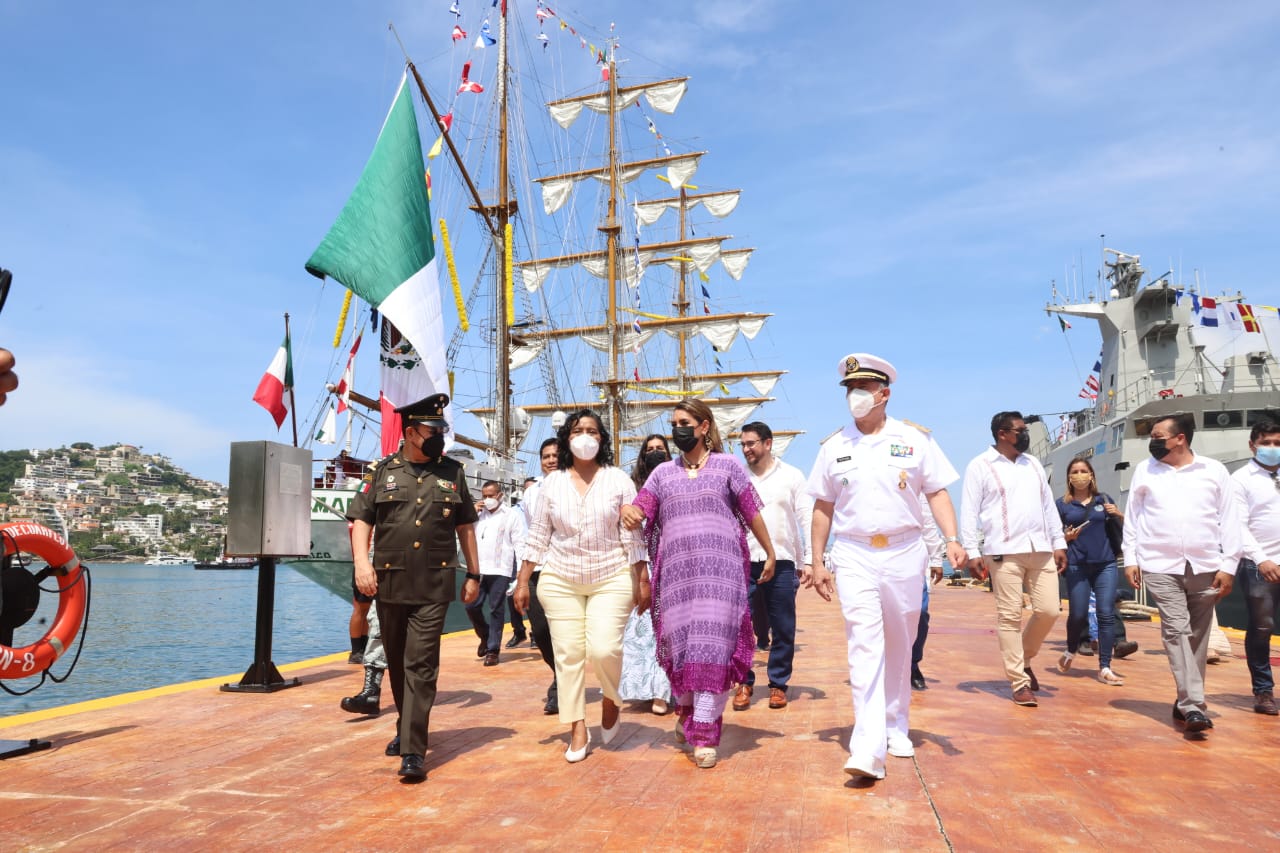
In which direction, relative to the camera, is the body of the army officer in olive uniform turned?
toward the camera

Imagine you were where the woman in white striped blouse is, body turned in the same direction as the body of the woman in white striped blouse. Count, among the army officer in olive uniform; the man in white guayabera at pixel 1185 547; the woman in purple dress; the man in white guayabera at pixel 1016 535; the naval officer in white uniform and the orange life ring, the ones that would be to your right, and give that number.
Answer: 2

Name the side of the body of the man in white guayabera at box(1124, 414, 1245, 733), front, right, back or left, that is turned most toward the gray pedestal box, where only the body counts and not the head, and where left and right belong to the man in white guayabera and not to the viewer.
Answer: right

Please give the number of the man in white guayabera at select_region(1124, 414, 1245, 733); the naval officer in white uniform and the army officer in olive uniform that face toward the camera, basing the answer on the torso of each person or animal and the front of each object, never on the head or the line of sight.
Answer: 3

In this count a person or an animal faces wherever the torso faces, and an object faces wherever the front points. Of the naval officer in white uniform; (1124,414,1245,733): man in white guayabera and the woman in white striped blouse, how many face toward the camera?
3

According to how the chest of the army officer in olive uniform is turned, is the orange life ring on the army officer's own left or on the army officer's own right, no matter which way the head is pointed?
on the army officer's own right

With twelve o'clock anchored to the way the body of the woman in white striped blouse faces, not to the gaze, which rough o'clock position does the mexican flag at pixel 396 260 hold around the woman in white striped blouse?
The mexican flag is roughly at 5 o'clock from the woman in white striped blouse.

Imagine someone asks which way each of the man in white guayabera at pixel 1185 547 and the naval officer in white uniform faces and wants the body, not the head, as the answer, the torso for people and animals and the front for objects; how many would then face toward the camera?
2

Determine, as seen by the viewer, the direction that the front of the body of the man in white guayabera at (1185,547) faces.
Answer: toward the camera

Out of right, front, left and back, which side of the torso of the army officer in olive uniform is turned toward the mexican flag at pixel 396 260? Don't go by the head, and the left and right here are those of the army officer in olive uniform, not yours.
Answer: back

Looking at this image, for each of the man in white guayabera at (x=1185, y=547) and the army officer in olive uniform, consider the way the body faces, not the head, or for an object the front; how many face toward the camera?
2

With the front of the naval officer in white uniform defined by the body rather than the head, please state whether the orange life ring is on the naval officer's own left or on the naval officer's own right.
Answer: on the naval officer's own right

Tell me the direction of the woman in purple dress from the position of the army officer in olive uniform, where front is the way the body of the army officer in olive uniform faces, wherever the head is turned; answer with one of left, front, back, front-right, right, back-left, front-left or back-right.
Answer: left

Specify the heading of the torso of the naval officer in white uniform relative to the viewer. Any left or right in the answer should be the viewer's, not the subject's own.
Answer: facing the viewer

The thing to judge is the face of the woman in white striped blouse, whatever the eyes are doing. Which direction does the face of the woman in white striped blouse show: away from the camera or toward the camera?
toward the camera

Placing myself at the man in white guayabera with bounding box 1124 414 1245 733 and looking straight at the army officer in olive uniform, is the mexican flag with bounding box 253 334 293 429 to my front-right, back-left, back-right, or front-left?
front-right
